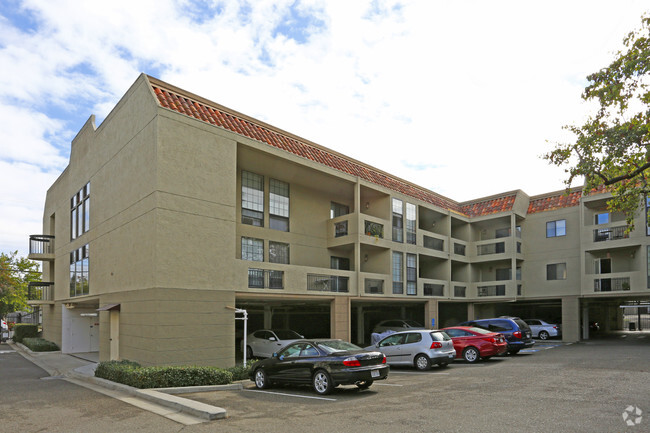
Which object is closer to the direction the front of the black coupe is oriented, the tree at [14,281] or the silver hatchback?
the tree

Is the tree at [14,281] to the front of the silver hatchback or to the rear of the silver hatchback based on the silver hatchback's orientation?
to the front

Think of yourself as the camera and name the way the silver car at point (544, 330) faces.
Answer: facing away from the viewer and to the left of the viewer

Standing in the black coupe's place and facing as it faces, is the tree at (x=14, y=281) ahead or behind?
ahead

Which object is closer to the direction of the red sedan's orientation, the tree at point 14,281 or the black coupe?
the tree

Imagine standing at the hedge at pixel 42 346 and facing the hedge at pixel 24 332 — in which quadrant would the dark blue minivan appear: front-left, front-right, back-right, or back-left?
back-right

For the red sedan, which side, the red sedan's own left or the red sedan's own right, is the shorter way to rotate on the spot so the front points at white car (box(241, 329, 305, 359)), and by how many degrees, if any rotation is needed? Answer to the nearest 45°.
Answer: approximately 45° to the red sedan's own left

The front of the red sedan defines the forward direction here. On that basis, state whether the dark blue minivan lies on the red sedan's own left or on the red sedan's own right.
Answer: on the red sedan's own right

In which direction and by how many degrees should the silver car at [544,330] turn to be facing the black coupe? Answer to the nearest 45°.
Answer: approximately 135° to its left

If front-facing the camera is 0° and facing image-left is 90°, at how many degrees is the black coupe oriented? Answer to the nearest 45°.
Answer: approximately 135°

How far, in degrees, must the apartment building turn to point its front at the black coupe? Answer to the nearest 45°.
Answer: approximately 45° to its right
